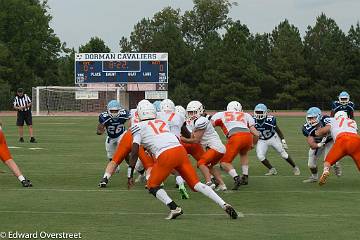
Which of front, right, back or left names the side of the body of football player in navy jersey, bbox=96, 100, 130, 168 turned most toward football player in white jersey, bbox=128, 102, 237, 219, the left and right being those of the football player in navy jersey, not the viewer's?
front

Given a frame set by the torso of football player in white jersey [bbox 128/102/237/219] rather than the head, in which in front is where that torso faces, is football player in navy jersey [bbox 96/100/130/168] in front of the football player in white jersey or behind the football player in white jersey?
in front

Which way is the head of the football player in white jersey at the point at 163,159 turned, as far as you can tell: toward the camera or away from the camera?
away from the camera

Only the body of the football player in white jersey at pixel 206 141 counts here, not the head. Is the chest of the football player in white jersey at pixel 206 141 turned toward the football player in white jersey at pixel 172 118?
yes

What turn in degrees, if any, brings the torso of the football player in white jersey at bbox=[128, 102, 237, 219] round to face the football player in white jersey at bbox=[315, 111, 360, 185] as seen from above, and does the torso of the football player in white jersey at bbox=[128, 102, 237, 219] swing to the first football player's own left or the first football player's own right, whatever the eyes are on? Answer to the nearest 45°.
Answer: approximately 90° to the first football player's own right

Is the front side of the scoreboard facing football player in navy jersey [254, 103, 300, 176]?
yes

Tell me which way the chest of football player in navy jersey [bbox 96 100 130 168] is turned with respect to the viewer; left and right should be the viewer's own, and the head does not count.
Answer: facing the viewer
